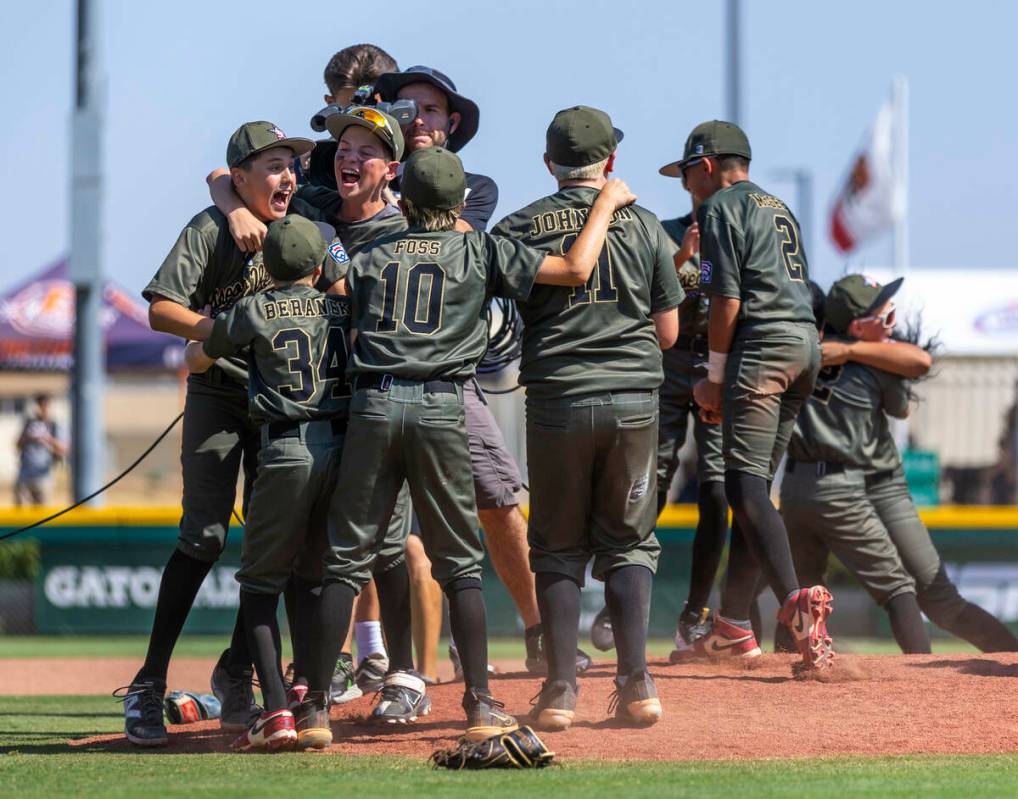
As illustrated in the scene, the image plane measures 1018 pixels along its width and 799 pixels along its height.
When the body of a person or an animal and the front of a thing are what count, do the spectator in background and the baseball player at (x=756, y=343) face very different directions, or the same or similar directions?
very different directions

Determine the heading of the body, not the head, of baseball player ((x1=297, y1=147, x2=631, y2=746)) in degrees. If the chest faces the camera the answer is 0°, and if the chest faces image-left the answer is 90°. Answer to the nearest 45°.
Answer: approximately 180°

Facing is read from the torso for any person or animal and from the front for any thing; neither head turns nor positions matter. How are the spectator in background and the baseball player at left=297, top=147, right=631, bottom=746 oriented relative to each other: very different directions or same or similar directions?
very different directions

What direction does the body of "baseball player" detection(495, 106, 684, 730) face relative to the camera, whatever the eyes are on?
away from the camera

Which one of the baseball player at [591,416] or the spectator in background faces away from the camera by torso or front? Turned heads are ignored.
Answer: the baseball player

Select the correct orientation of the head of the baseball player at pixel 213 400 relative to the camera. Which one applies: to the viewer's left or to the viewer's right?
to the viewer's right

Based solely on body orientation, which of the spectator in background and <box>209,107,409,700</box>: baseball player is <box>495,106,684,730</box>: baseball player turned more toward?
the spectator in background

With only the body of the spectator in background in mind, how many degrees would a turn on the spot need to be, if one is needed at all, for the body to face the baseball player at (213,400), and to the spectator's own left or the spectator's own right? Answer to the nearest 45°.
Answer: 0° — they already face them

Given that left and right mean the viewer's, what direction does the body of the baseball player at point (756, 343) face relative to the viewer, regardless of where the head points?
facing away from the viewer and to the left of the viewer

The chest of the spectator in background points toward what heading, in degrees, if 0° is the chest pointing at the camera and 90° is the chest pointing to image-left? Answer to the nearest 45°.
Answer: approximately 0°
